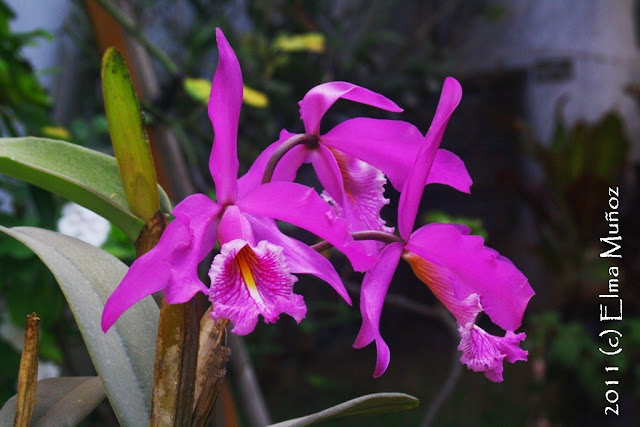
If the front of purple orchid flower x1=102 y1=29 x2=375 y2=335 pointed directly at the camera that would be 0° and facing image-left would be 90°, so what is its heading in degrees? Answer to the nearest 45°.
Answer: approximately 0°

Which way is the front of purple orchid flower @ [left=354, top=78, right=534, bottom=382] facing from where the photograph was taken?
facing to the right of the viewer
